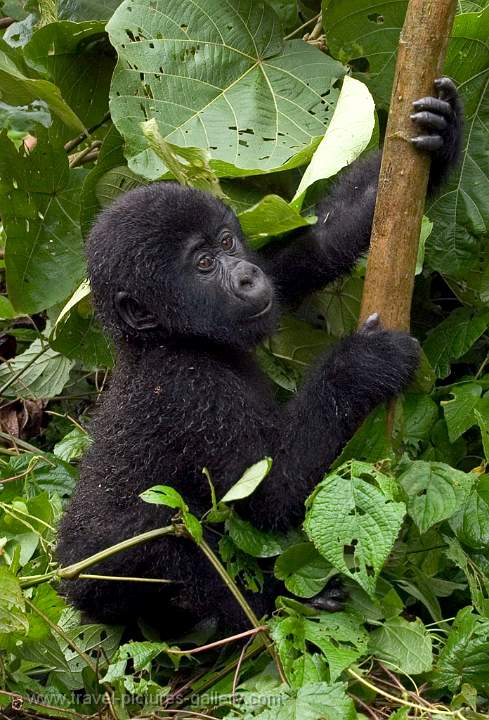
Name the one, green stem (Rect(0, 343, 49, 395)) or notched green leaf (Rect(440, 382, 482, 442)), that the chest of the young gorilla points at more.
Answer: the notched green leaf

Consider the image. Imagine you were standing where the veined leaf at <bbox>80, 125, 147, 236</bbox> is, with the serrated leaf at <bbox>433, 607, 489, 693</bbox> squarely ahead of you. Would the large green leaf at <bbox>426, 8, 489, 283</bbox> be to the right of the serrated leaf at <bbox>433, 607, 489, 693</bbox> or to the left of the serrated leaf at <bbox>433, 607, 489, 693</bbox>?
left

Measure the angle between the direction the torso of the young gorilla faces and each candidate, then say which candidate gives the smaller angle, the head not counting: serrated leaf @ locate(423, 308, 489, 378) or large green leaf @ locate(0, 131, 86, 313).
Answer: the serrated leaf

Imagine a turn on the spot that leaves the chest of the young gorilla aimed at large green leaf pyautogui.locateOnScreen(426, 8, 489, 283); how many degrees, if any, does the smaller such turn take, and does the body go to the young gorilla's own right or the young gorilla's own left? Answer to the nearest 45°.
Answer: approximately 45° to the young gorilla's own left

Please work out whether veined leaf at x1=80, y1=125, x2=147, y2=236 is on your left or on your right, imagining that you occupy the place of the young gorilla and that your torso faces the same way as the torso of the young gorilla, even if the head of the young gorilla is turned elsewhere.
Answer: on your left

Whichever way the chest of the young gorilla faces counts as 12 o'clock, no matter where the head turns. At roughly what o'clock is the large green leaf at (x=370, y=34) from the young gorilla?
The large green leaf is roughly at 10 o'clock from the young gorilla.

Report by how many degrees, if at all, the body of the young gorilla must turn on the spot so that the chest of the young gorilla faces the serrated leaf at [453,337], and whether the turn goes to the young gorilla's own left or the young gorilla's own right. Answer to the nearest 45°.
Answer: approximately 45° to the young gorilla's own left

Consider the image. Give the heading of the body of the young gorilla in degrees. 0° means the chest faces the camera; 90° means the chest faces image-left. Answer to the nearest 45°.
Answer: approximately 270°

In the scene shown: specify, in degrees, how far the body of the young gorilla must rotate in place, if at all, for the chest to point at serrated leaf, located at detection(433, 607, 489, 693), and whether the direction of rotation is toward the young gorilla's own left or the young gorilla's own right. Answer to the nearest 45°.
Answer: approximately 45° to the young gorilla's own right

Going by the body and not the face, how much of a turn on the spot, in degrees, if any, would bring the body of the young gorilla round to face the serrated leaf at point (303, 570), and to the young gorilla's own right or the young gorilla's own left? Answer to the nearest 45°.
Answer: approximately 45° to the young gorilla's own right
